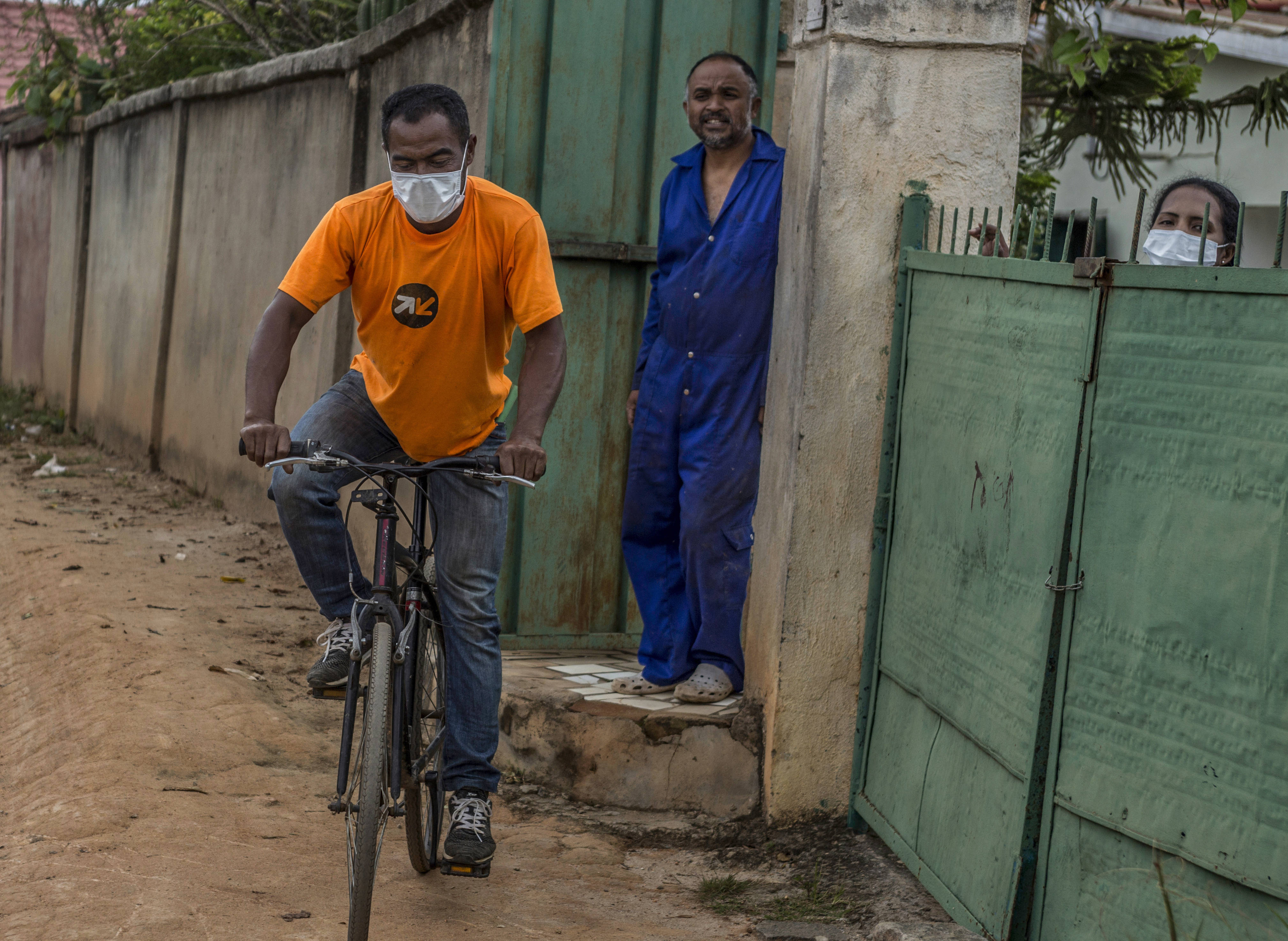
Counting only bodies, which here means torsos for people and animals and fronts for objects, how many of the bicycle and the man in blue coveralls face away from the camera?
0

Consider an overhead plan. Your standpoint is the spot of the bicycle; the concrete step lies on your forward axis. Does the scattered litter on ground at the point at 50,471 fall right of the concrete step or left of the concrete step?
left

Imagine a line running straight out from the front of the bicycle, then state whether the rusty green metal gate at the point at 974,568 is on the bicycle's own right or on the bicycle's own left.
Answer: on the bicycle's own left

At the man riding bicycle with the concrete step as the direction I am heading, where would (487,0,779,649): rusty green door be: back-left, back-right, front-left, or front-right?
front-left

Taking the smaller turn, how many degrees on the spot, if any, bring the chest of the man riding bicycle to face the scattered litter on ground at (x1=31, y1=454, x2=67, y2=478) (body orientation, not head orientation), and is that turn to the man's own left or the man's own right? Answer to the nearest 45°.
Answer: approximately 180°

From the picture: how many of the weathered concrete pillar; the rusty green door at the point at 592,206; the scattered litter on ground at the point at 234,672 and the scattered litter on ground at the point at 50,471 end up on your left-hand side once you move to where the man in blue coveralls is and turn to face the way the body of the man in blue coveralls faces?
1

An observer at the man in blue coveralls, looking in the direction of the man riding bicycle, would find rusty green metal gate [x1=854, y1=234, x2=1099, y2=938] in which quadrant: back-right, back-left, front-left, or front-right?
front-left

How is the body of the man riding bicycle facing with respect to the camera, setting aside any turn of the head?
toward the camera

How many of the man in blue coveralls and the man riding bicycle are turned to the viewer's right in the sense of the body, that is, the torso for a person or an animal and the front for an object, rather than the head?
0

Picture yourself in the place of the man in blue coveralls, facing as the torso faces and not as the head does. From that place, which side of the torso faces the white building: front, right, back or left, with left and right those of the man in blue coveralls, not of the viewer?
back

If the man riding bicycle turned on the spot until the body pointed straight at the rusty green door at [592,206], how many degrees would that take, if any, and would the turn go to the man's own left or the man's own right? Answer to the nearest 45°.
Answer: approximately 180°
